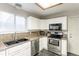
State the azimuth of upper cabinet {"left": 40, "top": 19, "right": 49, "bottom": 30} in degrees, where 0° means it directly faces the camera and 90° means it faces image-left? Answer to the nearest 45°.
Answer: approximately 0°

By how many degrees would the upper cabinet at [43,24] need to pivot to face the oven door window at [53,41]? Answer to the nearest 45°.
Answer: approximately 45° to its left

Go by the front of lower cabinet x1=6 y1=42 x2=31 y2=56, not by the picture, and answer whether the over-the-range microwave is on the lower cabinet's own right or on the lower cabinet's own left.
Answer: on the lower cabinet's own left

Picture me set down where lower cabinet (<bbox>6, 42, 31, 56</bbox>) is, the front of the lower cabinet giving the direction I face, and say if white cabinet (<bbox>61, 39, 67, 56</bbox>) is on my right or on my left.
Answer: on my left

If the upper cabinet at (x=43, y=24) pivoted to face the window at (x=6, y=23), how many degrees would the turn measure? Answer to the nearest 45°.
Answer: approximately 45° to its right

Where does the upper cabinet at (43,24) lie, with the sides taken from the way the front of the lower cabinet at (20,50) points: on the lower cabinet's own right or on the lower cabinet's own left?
on the lower cabinet's own left
